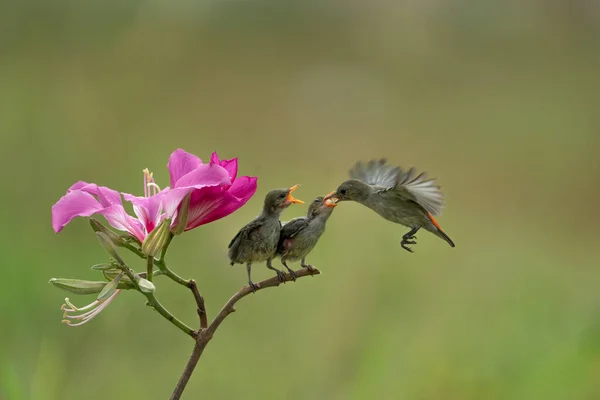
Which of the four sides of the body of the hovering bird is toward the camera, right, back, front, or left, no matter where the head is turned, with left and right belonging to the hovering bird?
left

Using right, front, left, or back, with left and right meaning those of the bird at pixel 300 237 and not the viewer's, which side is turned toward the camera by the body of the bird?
right

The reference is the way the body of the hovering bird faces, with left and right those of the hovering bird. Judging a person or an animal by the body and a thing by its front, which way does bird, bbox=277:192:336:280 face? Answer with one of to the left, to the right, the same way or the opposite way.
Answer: the opposite way

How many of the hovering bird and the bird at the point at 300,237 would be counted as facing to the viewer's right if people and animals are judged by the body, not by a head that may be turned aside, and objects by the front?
1
